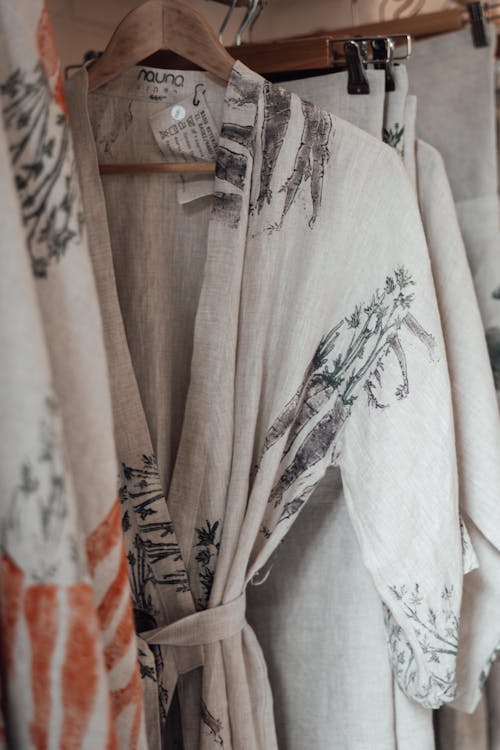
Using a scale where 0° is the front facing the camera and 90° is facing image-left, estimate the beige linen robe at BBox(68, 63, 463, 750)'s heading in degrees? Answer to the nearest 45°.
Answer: approximately 45°
